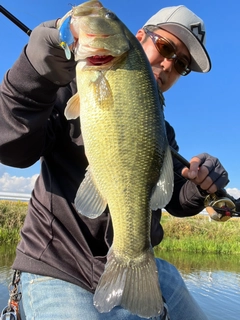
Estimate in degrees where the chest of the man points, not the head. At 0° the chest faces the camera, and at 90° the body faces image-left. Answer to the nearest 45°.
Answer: approximately 315°
